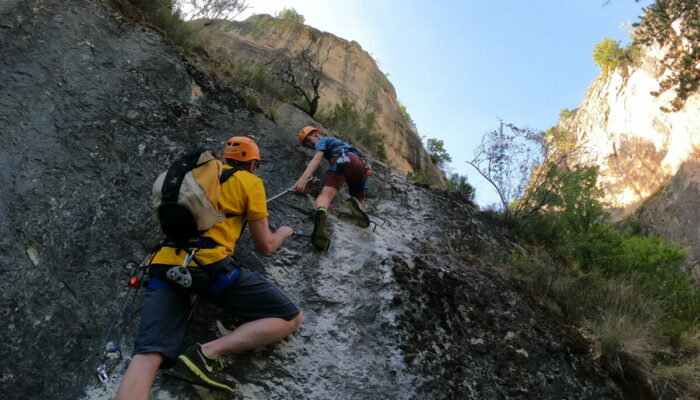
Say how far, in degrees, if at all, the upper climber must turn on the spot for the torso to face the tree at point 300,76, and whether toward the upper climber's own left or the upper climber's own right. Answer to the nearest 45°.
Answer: approximately 45° to the upper climber's own right

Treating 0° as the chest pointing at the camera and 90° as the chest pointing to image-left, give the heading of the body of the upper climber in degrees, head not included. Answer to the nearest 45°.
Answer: approximately 135°

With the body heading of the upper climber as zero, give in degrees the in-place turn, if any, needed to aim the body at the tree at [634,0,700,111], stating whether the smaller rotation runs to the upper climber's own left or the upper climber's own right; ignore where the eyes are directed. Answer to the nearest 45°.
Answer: approximately 90° to the upper climber's own right

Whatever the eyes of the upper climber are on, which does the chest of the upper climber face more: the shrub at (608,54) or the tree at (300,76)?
the tree

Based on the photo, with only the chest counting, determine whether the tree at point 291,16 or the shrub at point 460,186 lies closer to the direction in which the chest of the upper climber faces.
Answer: the tree

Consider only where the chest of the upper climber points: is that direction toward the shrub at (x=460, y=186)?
no

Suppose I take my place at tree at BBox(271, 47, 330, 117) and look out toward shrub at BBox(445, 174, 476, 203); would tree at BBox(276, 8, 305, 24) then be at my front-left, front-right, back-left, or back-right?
back-left

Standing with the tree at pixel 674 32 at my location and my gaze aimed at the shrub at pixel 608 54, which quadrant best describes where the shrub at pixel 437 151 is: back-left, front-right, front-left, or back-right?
front-left

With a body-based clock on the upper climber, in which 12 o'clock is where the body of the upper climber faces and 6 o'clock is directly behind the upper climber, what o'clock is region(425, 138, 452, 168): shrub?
The shrub is roughly at 2 o'clock from the upper climber.

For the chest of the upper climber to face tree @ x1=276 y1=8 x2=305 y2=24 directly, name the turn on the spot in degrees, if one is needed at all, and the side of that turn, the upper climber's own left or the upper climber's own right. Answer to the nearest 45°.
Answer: approximately 45° to the upper climber's own right

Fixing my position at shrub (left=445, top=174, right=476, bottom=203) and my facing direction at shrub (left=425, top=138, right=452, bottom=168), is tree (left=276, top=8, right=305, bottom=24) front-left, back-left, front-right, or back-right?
front-left

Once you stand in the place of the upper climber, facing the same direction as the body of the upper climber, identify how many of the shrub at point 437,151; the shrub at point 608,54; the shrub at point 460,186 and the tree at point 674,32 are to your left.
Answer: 0

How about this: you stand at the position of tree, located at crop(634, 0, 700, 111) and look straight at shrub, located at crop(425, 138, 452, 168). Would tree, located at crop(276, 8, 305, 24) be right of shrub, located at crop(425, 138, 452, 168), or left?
left

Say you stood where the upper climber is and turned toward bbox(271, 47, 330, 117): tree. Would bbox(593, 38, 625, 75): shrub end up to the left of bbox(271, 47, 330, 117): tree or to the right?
right

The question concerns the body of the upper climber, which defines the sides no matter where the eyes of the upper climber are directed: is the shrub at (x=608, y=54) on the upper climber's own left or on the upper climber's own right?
on the upper climber's own right

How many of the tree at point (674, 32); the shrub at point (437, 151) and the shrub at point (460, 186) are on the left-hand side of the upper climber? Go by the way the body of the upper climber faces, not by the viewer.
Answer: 0
